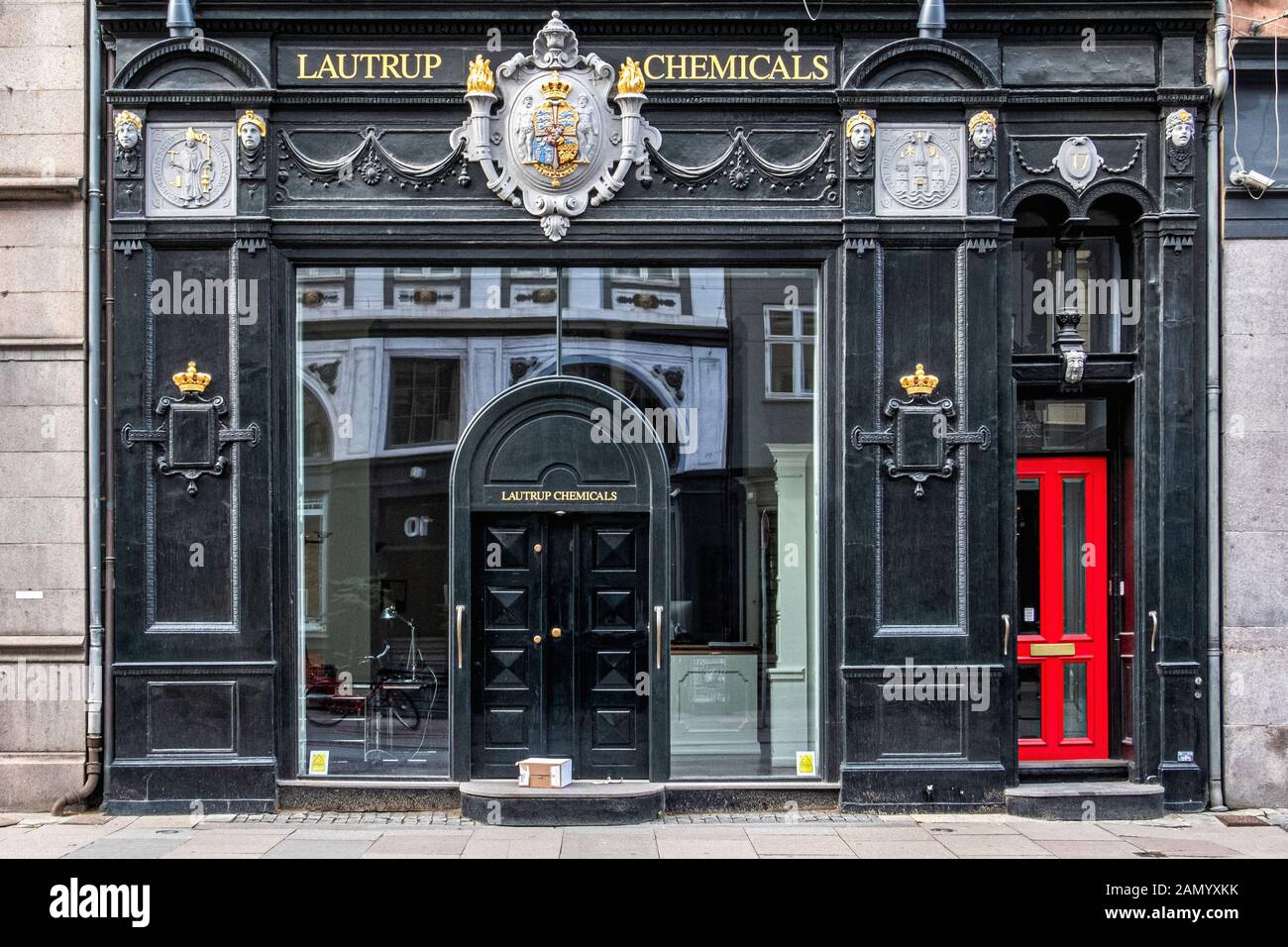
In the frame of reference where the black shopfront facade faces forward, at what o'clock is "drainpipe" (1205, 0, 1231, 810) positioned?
The drainpipe is roughly at 9 o'clock from the black shopfront facade.

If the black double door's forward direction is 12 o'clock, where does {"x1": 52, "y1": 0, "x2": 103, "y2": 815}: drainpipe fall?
The drainpipe is roughly at 3 o'clock from the black double door.

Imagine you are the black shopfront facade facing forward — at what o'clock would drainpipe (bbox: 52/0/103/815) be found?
The drainpipe is roughly at 3 o'clock from the black shopfront facade.

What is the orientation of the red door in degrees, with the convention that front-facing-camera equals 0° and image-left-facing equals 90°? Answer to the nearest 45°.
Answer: approximately 0°

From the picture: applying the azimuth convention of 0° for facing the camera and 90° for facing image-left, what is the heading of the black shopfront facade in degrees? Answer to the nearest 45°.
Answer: approximately 0°

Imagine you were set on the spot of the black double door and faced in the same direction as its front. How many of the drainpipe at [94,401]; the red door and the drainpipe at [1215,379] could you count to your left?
2

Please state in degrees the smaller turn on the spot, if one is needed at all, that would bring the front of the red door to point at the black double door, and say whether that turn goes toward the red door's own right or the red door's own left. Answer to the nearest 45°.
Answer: approximately 90° to the red door's own right

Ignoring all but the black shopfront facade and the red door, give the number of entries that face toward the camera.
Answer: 2
